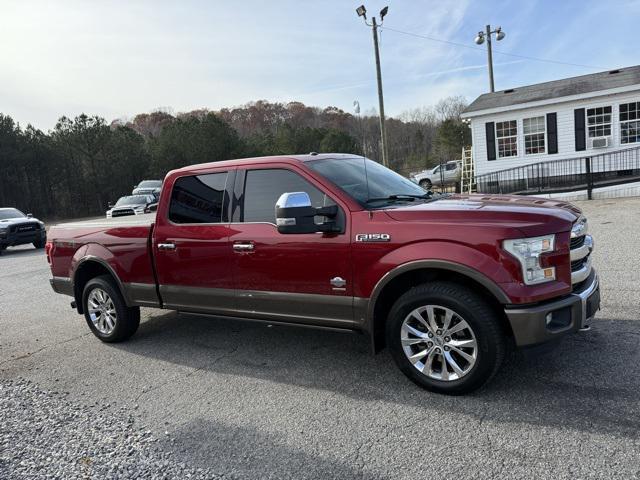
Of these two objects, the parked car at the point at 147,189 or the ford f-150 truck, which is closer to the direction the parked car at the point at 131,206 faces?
the ford f-150 truck

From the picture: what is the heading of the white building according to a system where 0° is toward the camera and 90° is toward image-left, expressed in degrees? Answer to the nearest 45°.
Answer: approximately 0°

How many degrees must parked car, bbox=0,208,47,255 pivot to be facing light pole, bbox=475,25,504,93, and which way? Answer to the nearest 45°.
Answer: approximately 45° to its left

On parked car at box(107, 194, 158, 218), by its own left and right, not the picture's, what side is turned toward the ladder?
left

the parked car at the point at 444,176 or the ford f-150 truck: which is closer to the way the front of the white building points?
the ford f-150 truck

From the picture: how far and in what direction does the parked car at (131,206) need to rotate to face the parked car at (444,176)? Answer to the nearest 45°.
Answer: approximately 135° to its left
